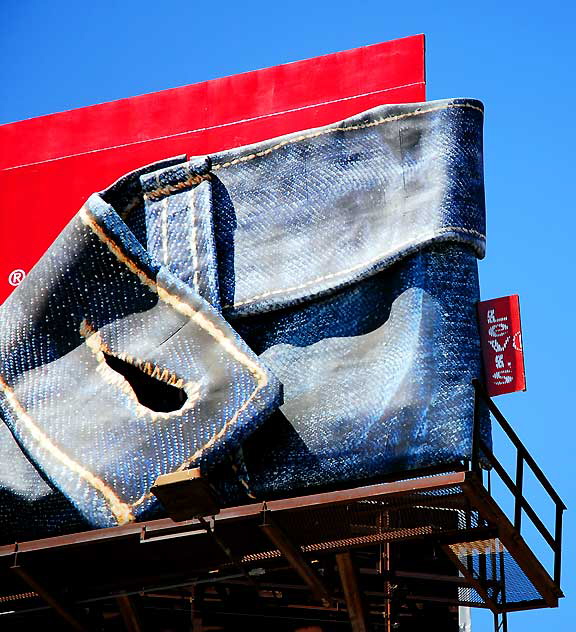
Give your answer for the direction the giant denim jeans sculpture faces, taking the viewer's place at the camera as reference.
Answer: facing the viewer and to the left of the viewer
